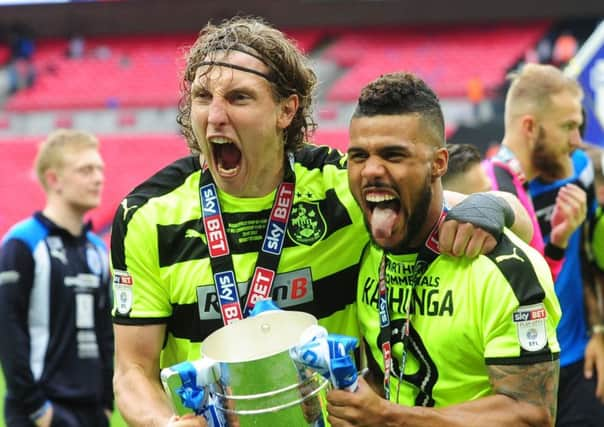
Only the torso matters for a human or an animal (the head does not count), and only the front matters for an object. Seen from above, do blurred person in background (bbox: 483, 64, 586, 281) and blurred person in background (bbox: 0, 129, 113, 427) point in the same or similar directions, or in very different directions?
same or similar directions

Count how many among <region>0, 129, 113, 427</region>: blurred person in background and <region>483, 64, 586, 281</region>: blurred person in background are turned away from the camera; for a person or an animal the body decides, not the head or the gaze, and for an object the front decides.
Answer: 0

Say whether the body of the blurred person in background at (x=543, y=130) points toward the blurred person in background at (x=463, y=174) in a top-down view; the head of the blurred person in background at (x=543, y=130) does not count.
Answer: no

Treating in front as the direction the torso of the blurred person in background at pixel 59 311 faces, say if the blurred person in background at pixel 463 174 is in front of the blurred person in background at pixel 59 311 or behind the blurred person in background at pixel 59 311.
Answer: in front
